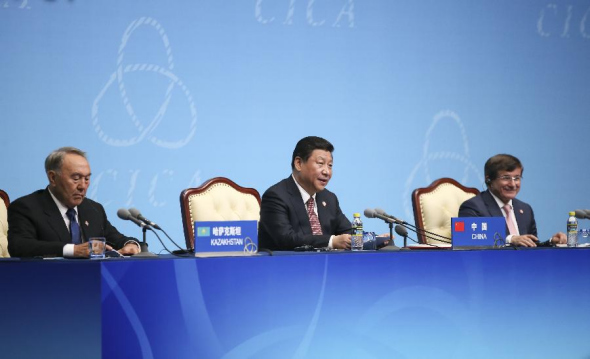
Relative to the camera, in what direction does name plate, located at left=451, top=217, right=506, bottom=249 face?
facing the viewer

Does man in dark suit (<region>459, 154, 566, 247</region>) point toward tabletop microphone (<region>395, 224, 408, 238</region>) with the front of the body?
no

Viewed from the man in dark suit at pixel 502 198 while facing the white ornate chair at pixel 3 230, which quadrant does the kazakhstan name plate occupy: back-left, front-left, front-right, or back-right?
front-left

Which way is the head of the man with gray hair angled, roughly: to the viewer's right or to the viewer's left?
to the viewer's right

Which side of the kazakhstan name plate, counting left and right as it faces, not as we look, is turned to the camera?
front

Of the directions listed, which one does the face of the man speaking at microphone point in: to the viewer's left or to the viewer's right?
to the viewer's right

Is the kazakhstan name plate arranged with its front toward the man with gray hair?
no

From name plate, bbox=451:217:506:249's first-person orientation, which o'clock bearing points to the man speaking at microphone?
The man speaking at microphone is roughly at 4 o'clock from the name plate.

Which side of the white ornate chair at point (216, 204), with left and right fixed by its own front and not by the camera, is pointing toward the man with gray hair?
right

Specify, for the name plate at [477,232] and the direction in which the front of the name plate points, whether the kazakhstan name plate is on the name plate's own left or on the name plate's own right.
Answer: on the name plate's own right

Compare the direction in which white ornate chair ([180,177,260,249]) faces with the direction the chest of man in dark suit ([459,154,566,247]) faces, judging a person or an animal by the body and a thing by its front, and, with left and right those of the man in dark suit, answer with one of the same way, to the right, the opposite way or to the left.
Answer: the same way

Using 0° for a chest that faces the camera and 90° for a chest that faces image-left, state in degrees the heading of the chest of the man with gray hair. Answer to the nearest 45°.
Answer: approximately 315°

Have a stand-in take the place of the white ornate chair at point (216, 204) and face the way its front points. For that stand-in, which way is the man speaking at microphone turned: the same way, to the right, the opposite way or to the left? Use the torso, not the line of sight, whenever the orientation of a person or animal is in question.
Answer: the same way

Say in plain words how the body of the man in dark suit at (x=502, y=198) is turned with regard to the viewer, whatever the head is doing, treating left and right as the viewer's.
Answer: facing the viewer and to the right of the viewer

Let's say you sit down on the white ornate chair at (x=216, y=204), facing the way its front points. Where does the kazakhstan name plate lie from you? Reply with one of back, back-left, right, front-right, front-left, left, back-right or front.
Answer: front-right
